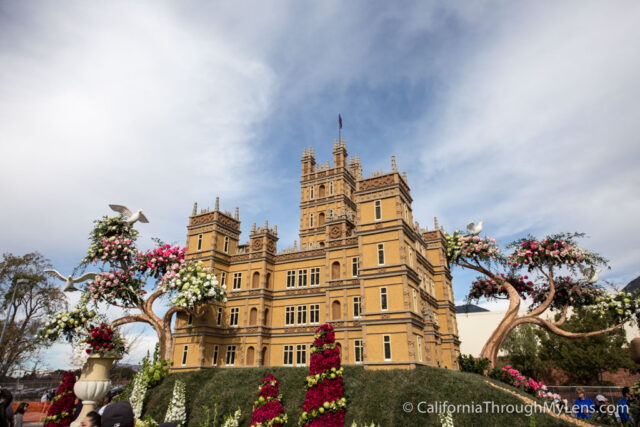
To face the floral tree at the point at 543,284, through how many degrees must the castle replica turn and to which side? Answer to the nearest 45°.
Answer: approximately 135° to its left

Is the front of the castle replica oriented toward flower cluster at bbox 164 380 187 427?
yes

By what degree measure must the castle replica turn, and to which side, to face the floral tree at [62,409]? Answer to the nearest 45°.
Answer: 0° — it already faces it

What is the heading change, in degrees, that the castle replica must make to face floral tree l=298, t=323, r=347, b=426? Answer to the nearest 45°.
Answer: approximately 45° to its left

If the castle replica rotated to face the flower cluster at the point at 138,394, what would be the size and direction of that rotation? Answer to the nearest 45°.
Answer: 0° — it already faces it

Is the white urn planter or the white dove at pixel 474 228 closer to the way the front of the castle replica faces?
the white urn planter

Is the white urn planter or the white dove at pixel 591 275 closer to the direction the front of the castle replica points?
the white urn planter

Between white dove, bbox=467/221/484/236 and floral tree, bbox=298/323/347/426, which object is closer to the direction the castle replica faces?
the floral tree

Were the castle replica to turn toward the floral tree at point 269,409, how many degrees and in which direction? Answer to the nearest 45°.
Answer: approximately 45° to its left

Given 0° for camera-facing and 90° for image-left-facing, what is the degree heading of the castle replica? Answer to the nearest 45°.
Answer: approximately 45°
